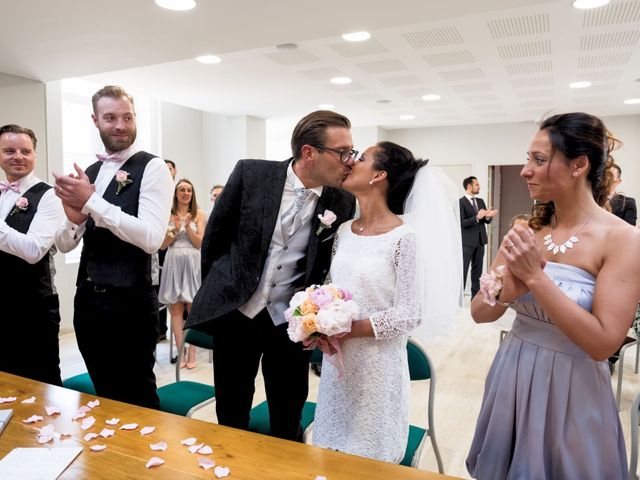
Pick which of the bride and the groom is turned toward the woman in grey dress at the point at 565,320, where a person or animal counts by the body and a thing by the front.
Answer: the groom

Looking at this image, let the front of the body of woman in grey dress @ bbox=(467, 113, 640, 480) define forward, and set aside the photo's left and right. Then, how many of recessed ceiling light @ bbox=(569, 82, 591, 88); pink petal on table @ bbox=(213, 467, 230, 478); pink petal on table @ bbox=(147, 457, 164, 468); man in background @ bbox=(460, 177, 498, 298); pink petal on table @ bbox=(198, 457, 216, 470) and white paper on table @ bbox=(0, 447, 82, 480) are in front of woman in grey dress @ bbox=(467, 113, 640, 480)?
4

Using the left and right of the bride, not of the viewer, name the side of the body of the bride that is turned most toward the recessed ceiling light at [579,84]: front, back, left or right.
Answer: back

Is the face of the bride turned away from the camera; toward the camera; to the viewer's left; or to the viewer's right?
to the viewer's left

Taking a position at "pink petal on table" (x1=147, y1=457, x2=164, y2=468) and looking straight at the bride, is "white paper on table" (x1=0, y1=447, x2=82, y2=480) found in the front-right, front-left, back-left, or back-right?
back-left

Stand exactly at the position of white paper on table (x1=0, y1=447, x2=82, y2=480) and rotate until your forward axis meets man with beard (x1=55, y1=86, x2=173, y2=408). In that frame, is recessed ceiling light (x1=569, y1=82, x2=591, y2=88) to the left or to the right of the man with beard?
right

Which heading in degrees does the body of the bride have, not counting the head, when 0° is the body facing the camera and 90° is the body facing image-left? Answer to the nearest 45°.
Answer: approximately 45°

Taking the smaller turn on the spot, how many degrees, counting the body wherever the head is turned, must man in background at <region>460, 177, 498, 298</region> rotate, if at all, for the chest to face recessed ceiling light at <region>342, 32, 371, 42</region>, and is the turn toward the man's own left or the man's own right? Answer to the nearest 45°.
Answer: approximately 45° to the man's own right

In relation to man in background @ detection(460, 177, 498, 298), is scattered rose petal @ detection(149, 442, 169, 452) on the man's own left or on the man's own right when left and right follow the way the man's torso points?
on the man's own right

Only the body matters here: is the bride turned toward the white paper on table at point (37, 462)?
yes

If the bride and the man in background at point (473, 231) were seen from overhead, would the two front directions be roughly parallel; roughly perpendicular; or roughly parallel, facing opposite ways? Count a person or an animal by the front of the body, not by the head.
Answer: roughly perpendicular
